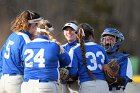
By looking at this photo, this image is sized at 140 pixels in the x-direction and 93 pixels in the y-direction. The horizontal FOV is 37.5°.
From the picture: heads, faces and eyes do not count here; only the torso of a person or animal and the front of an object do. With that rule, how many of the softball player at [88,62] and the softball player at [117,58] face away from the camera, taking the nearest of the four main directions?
1

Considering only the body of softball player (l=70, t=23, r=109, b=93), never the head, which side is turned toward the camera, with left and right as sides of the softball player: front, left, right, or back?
back

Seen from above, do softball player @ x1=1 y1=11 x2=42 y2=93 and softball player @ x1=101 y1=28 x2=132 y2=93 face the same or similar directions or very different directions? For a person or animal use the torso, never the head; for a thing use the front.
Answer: very different directions

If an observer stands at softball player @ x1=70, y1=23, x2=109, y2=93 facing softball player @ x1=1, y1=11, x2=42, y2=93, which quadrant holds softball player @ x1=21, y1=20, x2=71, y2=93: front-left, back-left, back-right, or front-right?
front-left

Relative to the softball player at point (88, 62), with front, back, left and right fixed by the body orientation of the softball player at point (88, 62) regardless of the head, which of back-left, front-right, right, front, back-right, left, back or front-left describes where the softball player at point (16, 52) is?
left

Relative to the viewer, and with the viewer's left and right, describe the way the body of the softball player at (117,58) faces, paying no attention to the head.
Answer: facing the viewer and to the left of the viewer

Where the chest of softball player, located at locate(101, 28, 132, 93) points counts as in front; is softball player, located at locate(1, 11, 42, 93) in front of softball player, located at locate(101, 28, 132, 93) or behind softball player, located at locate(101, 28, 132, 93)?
in front

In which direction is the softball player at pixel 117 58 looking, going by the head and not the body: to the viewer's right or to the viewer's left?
to the viewer's left

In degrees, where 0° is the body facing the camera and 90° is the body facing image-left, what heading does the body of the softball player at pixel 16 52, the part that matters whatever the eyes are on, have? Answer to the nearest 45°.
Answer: approximately 225°

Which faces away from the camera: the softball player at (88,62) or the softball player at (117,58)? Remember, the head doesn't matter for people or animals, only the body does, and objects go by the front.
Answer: the softball player at (88,62)
